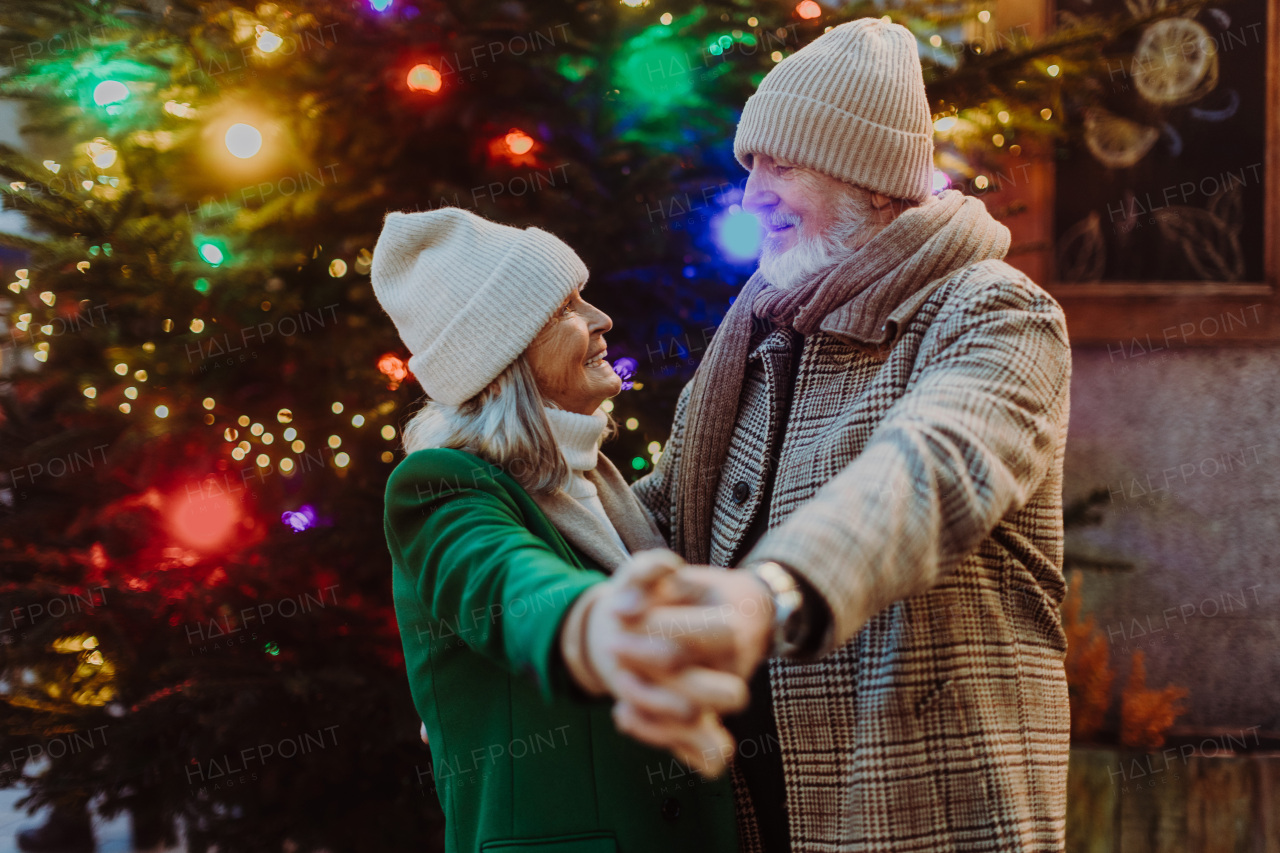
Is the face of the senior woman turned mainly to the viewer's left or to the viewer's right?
to the viewer's right

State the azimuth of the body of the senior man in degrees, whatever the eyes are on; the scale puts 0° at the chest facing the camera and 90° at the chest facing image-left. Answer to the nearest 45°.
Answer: approximately 45°

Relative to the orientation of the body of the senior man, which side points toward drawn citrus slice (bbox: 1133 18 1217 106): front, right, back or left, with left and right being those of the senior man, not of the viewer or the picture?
back

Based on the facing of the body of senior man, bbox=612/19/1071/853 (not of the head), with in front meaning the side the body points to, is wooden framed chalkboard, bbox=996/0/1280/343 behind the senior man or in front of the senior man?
behind

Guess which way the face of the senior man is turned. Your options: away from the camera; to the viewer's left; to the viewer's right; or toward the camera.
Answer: to the viewer's left
